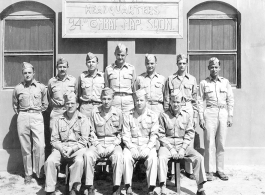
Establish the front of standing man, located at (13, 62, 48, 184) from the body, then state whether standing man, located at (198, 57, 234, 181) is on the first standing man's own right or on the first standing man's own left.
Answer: on the first standing man's own left

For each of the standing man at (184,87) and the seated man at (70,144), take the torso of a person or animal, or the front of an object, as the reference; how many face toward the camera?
2

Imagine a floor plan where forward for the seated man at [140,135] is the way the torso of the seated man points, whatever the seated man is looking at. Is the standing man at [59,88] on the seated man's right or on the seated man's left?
on the seated man's right

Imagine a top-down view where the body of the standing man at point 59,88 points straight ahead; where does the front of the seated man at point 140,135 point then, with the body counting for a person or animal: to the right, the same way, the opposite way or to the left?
the same way

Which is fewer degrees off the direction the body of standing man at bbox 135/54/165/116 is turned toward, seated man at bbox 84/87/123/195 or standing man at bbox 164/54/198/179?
the seated man

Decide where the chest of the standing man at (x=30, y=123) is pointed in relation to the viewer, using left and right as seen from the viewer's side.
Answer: facing the viewer

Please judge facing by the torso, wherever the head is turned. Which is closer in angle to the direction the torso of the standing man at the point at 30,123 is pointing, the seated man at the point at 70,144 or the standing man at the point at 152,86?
the seated man

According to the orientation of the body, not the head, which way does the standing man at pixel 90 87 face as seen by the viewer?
toward the camera

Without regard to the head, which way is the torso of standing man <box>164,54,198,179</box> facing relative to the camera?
toward the camera

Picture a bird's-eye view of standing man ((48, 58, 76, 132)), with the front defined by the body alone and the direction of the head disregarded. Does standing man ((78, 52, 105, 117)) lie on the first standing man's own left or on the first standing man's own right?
on the first standing man's own left

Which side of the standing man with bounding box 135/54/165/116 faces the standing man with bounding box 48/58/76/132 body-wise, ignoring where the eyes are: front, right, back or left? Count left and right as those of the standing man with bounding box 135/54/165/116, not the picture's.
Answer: right

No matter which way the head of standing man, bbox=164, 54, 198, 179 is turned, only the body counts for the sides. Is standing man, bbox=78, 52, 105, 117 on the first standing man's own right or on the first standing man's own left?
on the first standing man's own right

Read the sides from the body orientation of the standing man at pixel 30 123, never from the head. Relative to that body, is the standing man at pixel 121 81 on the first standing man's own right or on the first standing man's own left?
on the first standing man's own left

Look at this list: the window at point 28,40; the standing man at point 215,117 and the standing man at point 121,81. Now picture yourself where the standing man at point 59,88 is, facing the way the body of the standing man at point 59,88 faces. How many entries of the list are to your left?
2

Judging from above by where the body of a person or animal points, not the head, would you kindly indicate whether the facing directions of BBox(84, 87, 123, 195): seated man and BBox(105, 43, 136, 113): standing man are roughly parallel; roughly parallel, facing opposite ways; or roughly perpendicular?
roughly parallel

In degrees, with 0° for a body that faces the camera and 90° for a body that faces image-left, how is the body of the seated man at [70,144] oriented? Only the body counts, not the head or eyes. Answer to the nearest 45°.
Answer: approximately 0°

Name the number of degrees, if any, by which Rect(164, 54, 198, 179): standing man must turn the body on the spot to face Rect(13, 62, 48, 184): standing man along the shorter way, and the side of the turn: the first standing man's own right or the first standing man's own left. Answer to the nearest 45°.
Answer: approximately 90° to the first standing man's own right

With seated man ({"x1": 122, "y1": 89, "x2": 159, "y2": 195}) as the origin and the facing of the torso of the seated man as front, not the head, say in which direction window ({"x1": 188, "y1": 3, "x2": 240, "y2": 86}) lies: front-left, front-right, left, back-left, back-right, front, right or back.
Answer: back-left

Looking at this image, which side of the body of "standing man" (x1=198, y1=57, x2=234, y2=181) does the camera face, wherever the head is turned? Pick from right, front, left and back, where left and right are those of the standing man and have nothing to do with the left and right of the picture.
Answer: front
